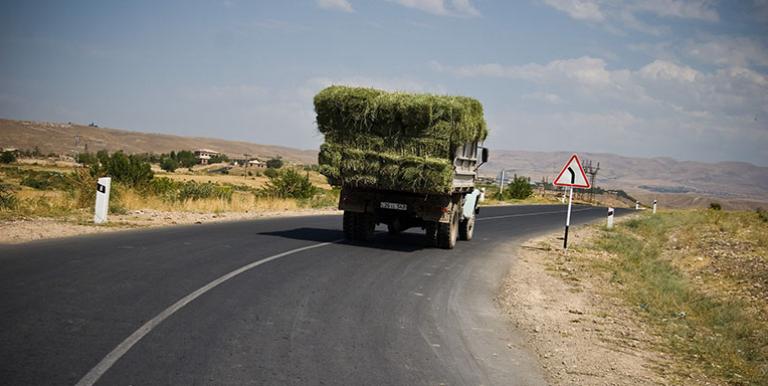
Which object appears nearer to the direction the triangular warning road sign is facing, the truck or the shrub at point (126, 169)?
the truck

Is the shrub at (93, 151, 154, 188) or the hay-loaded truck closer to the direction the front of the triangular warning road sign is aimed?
the hay-loaded truck

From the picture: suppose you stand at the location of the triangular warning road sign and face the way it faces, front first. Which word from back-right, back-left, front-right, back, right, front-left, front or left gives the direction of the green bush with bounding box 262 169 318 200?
back-right

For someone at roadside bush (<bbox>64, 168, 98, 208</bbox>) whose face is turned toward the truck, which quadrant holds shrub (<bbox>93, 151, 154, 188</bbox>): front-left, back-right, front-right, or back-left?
back-left

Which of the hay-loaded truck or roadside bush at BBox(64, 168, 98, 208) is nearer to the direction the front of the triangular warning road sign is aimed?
the hay-loaded truck

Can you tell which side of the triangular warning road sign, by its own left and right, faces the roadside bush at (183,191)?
right

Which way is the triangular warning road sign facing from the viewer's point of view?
toward the camera

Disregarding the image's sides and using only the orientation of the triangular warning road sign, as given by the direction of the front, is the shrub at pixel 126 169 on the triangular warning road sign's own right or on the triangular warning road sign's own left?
on the triangular warning road sign's own right

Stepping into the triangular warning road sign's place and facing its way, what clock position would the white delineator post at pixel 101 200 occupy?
The white delineator post is roughly at 2 o'clock from the triangular warning road sign.

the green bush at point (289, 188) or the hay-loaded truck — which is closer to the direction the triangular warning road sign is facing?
the hay-loaded truck
